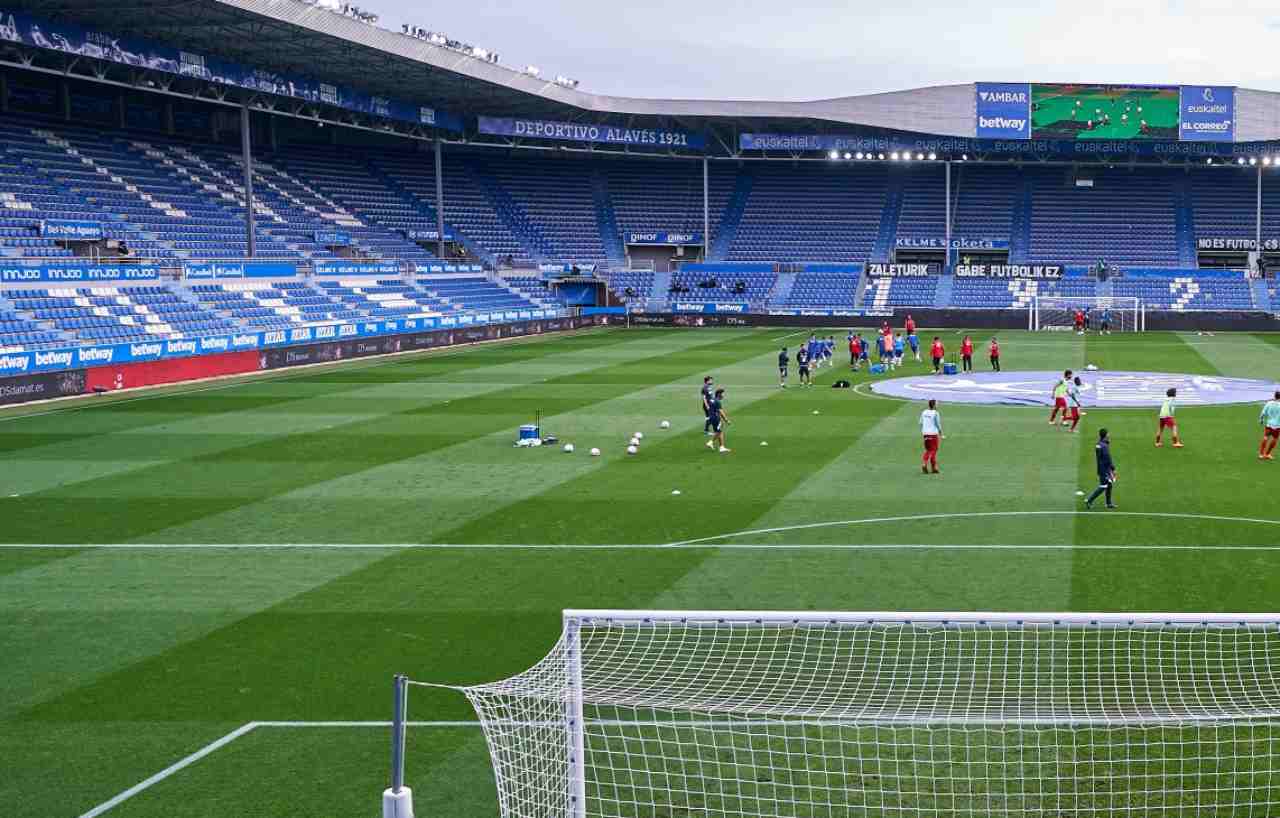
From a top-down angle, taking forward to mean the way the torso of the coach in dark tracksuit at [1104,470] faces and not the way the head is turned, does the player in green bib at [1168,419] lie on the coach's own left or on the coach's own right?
on the coach's own left

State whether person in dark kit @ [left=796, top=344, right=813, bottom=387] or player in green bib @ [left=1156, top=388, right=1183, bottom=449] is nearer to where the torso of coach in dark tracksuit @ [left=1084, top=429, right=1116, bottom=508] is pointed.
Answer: the player in green bib
